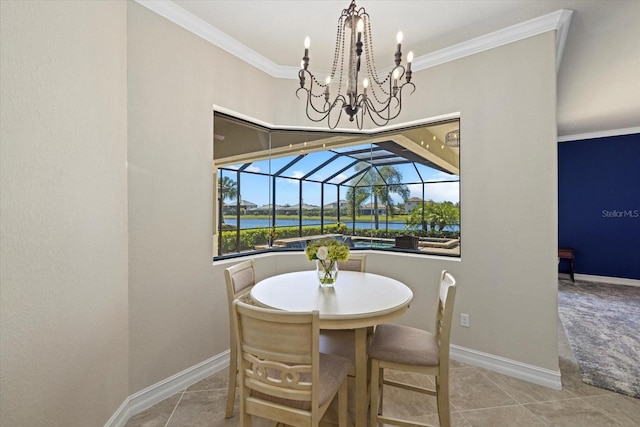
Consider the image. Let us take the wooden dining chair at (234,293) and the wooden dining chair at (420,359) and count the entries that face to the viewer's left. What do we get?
1

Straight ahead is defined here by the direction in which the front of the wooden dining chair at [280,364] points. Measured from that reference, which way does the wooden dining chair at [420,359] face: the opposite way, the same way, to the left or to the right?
to the left

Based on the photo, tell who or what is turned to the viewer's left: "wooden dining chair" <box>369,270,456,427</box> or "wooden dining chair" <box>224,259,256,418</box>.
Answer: "wooden dining chair" <box>369,270,456,427</box>

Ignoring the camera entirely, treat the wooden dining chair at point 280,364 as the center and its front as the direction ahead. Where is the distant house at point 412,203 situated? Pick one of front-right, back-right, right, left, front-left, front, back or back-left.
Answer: front

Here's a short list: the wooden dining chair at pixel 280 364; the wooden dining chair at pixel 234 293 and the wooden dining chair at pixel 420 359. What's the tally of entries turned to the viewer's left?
1

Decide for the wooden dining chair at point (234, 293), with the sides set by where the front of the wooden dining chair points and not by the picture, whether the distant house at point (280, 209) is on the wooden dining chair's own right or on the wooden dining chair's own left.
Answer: on the wooden dining chair's own left

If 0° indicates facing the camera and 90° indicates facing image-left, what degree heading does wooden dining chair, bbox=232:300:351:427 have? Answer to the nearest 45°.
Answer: approximately 225°

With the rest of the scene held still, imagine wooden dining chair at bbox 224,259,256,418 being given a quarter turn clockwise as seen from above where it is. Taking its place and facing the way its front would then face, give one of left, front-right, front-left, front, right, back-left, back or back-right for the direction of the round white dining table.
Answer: left

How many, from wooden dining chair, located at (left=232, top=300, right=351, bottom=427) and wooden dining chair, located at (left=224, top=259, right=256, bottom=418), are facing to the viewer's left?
0

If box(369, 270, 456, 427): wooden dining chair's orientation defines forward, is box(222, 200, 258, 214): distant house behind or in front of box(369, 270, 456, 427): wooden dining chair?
in front

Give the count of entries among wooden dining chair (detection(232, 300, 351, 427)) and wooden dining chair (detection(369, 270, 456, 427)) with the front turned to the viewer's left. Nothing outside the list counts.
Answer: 1

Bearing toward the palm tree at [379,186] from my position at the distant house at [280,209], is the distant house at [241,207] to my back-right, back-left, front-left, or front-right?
back-right

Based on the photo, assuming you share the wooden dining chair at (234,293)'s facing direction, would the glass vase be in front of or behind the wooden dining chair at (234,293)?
in front

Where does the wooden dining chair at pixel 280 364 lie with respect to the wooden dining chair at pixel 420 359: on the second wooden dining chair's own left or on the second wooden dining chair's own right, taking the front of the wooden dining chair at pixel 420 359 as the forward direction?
on the second wooden dining chair's own left

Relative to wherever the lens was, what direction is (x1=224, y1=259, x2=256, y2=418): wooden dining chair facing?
facing the viewer and to the right of the viewer

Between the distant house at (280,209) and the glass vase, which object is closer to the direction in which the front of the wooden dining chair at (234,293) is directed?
the glass vase

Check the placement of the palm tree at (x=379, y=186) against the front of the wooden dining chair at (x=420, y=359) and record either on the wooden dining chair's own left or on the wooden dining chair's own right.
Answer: on the wooden dining chair's own right

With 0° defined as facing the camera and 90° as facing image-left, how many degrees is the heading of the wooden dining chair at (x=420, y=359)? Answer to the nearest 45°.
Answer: approximately 90°

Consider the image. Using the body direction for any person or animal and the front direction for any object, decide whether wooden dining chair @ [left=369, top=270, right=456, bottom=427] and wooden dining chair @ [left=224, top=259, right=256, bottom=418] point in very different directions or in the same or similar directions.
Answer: very different directions
